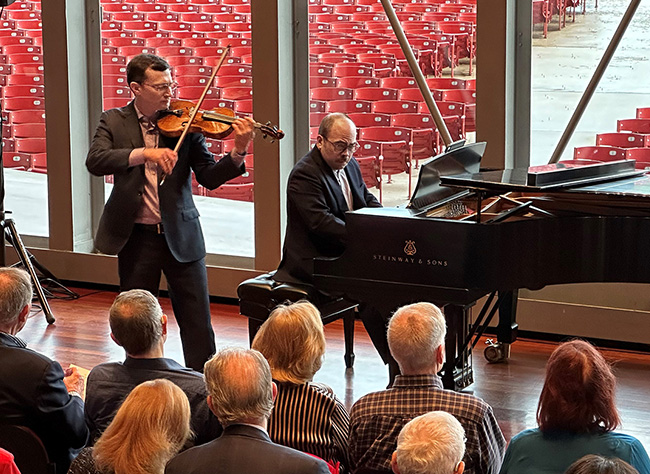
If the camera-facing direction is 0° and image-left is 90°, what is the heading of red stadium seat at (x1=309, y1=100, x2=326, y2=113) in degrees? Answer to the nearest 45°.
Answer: approximately 0°

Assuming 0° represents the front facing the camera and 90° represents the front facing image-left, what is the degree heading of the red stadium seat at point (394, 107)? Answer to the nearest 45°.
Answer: approximately 0°

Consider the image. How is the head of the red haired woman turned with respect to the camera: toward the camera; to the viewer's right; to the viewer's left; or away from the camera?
away from the camera

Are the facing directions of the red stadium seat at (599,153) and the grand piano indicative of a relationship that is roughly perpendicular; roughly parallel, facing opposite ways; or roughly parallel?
roughly perpendicular

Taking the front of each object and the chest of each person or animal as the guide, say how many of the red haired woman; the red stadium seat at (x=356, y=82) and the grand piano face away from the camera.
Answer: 1

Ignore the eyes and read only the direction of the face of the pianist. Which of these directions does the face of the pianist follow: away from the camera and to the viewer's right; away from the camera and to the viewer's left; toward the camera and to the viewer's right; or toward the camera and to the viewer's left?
toward the camera and to the viewer's right

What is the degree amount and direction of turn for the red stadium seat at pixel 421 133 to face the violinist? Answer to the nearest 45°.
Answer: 0° — it already faces them

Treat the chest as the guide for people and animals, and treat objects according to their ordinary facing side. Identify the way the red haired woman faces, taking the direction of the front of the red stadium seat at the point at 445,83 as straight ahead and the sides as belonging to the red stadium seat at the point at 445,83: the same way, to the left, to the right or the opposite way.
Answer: the opposite way

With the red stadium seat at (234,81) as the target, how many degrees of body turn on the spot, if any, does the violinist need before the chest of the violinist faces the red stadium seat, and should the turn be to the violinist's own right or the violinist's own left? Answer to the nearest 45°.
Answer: approximately 135° to the violinist's own left

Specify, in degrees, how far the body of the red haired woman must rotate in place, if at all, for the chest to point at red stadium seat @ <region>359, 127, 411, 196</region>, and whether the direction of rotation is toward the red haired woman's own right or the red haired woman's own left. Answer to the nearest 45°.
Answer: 0° — they already face it

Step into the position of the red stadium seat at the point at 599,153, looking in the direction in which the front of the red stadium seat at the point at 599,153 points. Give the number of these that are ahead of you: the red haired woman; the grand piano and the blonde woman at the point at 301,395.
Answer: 3

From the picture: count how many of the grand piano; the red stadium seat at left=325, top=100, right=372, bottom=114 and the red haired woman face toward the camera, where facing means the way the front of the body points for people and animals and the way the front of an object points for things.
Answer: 1

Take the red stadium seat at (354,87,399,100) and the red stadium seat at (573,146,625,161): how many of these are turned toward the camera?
2
